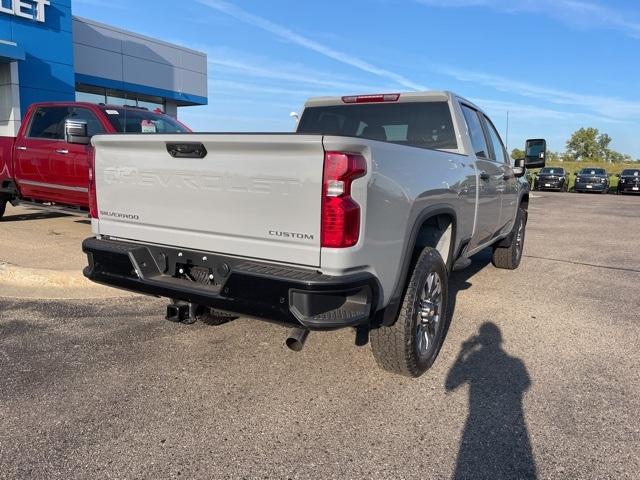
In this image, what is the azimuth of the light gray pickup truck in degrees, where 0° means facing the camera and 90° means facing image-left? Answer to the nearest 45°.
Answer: approximately 225°

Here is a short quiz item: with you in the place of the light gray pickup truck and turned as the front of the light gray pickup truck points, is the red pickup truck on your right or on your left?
on your left

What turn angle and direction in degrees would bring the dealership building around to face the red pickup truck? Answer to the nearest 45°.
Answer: approximately 45° to its right

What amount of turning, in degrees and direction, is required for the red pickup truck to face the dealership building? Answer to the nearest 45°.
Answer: approximately 135° to its left

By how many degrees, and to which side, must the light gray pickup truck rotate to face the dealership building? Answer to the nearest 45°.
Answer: approximately 90° to its left

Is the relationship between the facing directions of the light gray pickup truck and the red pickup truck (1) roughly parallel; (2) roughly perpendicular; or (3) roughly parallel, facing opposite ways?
roughly perpendicular

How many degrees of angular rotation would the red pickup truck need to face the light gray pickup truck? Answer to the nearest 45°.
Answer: approximately 45° to its right

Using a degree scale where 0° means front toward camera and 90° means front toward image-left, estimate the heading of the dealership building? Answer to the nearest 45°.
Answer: approximately 315°
